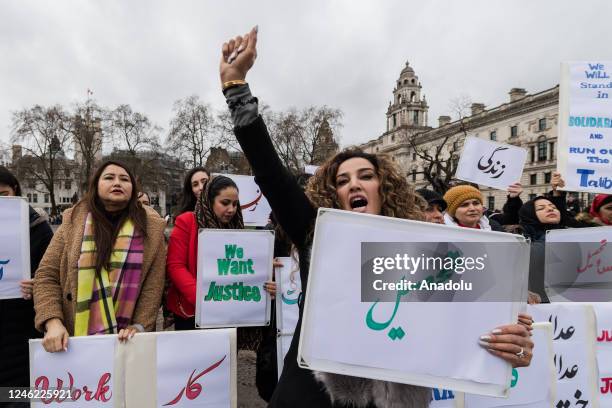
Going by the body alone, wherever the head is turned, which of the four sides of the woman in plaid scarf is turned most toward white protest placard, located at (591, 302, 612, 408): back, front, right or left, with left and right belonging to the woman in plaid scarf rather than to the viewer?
left

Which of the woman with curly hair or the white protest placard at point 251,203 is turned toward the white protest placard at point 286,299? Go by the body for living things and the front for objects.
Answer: the white protest placard at point 251,203

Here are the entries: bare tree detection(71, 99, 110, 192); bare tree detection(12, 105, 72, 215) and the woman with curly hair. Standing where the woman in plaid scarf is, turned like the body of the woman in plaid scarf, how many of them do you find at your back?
2

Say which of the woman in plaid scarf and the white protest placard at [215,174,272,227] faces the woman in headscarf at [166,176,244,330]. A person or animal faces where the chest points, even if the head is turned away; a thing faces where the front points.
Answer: the white protest placard

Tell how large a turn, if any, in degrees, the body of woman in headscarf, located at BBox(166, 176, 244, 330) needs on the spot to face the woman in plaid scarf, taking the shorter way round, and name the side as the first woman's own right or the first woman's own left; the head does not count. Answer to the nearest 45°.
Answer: approximately 90° to the first woman's own right

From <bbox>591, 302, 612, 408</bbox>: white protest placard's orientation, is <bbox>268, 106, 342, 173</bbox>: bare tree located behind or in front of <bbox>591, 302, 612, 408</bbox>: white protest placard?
behind

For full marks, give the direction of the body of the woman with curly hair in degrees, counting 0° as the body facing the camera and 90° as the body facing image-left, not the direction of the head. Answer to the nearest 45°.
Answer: approximately 0°

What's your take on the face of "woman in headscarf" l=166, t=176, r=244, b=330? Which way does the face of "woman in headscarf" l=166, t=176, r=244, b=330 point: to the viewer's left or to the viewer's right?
to the viewer's right

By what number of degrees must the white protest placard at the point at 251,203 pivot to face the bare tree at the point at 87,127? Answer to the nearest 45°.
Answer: approximately 180°

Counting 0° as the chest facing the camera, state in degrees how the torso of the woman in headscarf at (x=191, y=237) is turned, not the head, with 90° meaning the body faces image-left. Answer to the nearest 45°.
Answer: approximately 315°

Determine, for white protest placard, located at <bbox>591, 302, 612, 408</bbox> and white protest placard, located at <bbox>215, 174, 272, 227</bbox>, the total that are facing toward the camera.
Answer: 2

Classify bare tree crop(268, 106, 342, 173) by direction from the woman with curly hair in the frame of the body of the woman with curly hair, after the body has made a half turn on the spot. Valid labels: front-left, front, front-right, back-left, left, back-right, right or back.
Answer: front
